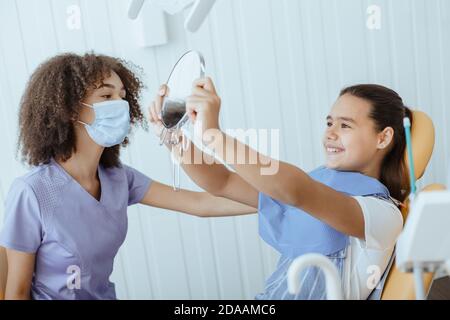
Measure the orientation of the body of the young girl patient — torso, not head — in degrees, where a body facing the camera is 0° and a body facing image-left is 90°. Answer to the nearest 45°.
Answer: approximately 45°

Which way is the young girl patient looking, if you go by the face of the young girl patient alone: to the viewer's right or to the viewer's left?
to the viewer's left
